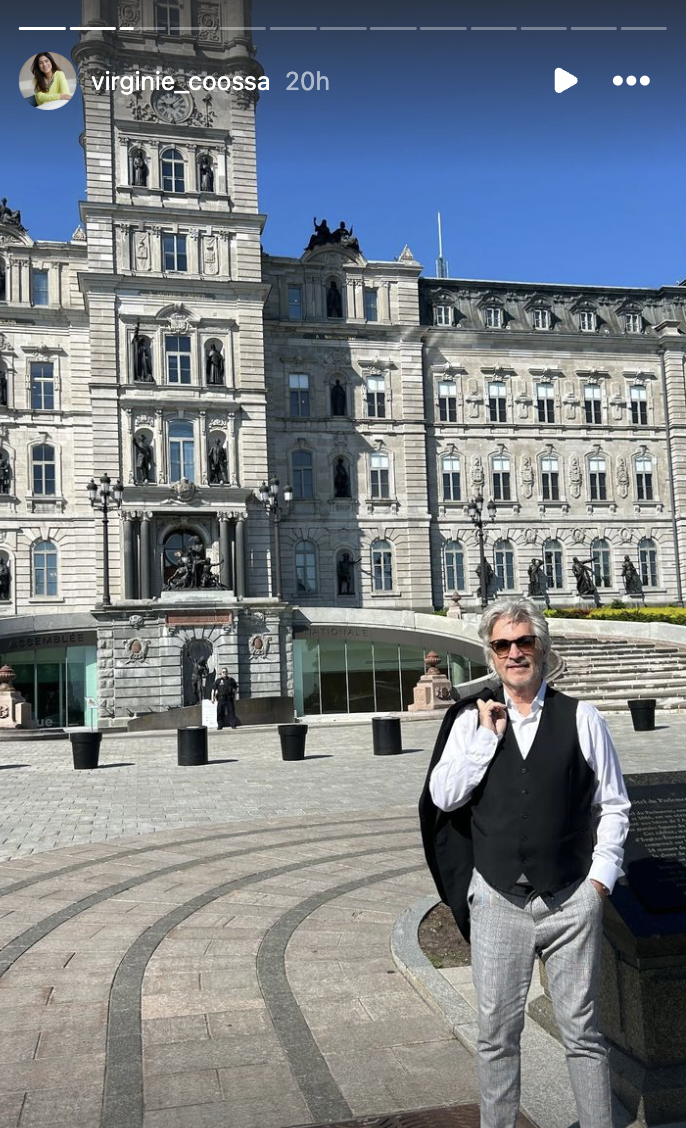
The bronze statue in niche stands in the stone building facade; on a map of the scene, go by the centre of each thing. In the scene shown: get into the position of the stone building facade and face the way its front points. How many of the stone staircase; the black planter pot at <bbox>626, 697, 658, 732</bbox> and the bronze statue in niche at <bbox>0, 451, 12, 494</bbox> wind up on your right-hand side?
1

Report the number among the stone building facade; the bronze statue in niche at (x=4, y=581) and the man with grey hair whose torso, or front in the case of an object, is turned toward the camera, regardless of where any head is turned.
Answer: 3

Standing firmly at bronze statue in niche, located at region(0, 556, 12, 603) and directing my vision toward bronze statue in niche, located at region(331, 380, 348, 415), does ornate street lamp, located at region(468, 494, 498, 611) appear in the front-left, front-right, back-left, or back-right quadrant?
front-right

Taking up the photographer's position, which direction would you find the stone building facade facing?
facing the viewer

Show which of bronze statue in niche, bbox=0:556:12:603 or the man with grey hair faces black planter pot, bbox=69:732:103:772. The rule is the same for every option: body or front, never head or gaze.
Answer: the bronze statue in niche

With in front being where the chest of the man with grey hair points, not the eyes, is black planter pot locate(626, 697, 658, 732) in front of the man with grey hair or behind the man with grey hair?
behind

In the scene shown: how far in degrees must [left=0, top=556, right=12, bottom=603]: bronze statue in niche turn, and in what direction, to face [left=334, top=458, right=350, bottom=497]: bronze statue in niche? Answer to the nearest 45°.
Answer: approximately 90° to its left

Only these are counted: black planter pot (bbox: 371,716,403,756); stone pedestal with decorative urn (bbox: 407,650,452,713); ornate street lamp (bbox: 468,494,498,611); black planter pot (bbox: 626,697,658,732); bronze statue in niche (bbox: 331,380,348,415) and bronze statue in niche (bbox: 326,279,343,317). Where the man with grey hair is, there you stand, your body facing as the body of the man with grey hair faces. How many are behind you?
6

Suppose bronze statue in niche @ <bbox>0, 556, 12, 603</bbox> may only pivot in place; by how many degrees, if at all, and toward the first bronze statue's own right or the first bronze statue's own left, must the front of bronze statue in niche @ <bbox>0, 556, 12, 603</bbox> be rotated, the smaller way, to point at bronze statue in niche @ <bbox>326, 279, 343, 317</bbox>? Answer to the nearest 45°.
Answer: approximately 90° to the first bronze statue's own left

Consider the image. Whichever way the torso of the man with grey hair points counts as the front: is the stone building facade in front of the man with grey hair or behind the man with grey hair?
behind

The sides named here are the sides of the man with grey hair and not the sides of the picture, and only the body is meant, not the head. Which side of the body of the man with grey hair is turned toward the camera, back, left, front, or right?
front

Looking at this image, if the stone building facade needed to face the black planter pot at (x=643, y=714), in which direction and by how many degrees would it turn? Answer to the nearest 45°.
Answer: approximately 45° to its left

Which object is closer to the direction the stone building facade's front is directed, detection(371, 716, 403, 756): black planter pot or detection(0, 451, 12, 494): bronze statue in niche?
the black planter pot
